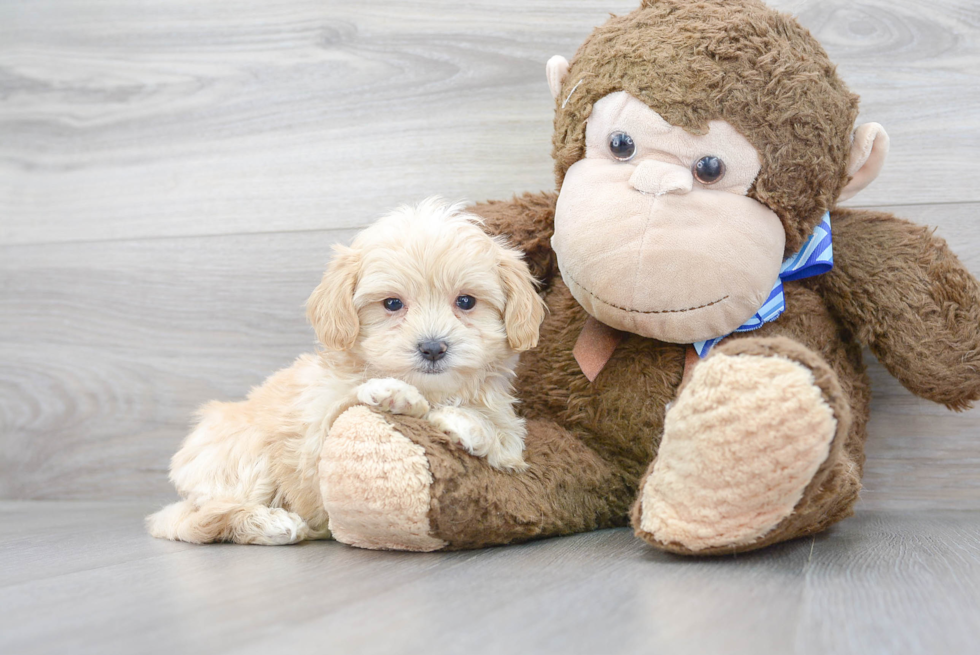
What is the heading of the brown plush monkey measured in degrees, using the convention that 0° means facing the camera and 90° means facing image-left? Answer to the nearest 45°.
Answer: approximately 45°

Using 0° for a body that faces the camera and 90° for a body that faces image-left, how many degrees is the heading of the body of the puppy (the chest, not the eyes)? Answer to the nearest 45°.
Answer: approximately 315°
